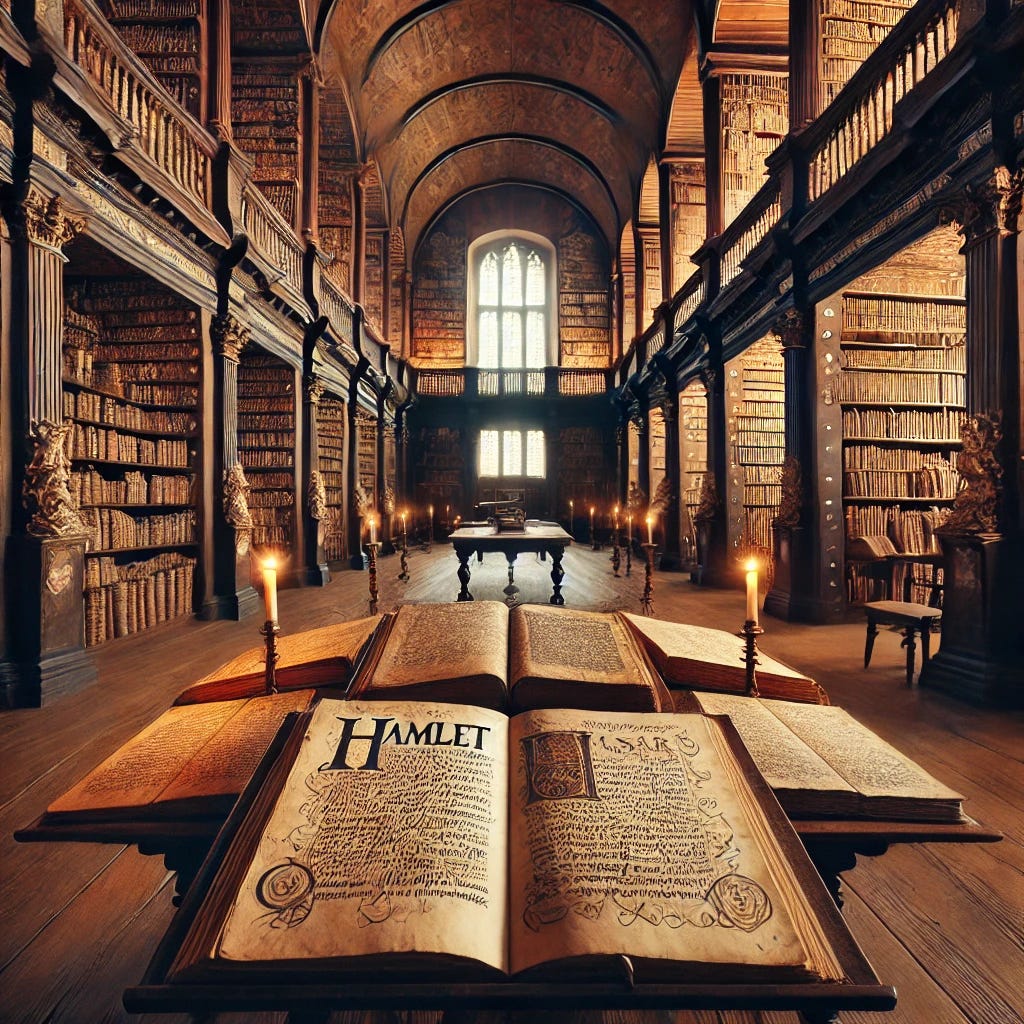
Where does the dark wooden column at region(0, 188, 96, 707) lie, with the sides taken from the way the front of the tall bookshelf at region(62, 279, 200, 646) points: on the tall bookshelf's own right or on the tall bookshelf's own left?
on the tall bookshelf's own right

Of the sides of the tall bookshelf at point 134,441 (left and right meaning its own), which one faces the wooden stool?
front

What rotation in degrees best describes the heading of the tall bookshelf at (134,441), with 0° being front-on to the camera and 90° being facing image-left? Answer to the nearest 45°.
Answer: approximately 315°

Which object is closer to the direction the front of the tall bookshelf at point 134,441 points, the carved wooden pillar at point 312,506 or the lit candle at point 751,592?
the lit candle

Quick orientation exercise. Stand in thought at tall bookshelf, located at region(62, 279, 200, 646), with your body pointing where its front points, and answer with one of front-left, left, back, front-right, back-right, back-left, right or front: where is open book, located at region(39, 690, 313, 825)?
front-right

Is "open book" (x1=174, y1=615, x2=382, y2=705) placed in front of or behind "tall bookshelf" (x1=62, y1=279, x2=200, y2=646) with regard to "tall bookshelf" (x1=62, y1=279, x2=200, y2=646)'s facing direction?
in front

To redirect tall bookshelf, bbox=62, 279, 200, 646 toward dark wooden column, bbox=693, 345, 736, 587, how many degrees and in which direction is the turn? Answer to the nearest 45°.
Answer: approximately 45° to its left

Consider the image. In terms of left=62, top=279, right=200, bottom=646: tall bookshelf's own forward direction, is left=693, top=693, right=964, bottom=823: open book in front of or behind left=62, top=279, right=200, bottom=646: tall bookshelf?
in front

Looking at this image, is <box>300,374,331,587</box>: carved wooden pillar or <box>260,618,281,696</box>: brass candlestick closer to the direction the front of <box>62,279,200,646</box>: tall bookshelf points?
the brass candlestick

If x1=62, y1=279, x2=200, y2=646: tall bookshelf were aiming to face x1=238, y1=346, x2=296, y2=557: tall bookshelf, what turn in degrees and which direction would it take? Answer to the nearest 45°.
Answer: approximately 90° to its left

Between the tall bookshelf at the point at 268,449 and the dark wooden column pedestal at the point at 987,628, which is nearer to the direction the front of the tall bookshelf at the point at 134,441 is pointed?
the dark wooden column pedestal

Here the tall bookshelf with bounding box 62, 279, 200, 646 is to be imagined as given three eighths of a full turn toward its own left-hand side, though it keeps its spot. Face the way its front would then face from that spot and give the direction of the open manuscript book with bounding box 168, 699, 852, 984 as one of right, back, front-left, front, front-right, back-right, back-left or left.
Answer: back

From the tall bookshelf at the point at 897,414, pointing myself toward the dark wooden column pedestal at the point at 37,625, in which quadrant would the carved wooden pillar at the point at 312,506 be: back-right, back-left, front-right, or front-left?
front-right

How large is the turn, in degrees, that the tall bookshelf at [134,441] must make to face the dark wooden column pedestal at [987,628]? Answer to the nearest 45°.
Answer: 0° — it already faces it

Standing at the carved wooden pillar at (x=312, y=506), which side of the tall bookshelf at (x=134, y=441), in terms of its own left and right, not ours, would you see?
left

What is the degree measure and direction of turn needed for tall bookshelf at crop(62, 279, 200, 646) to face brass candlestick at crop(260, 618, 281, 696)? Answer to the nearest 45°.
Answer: approximately 45° to its right
